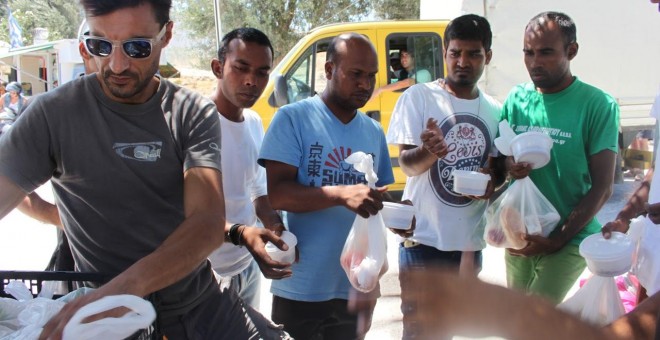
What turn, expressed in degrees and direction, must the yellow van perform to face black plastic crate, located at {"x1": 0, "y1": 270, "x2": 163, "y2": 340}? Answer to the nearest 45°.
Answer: approximately 90° to its left

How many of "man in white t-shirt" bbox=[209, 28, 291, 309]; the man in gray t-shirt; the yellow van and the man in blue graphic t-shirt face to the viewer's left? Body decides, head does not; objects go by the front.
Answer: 1

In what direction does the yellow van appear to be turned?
to the viewer's left

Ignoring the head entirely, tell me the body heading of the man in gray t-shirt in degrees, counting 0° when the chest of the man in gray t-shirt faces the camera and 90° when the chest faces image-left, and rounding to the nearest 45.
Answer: approximately 0°

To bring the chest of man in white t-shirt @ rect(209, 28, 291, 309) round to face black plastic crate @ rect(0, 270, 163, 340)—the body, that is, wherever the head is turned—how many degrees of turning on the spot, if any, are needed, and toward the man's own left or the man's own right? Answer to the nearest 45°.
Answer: approximately 45° to the man's own right

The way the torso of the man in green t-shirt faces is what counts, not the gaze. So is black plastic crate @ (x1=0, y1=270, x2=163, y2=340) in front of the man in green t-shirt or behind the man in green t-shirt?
in front

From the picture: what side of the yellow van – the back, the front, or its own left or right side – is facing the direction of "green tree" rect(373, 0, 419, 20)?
right

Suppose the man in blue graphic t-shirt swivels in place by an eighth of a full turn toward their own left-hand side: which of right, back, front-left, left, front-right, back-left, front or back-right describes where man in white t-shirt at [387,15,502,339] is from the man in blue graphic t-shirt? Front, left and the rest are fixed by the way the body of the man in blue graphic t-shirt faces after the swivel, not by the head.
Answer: front-left

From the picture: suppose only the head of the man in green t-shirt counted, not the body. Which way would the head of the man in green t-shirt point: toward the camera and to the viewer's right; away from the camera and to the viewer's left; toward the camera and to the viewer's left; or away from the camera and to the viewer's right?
toward the camera and to the viewer's left

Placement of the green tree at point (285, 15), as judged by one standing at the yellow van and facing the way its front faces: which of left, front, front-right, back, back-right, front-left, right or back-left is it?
right

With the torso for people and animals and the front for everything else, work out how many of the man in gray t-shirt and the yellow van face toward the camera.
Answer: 1

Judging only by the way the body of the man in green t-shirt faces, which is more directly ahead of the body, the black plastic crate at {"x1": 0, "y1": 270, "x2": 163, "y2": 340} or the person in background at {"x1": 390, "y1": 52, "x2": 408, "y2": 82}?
the black plastic crate

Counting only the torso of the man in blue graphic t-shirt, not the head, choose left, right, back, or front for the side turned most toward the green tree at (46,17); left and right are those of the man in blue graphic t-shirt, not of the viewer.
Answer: back

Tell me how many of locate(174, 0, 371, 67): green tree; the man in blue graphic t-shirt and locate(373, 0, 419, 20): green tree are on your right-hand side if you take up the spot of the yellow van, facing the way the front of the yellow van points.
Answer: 2
